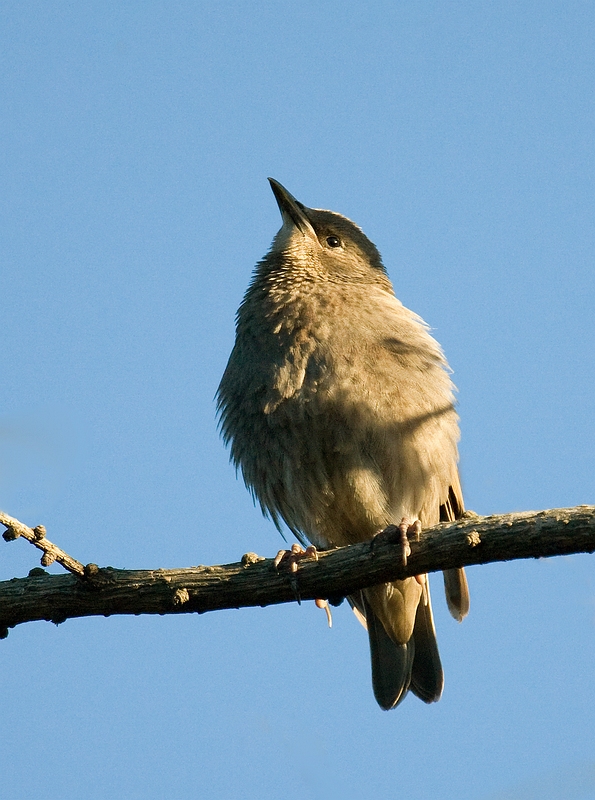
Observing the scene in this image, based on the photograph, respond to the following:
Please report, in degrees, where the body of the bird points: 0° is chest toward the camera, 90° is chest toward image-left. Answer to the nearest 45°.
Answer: approximately 45°
